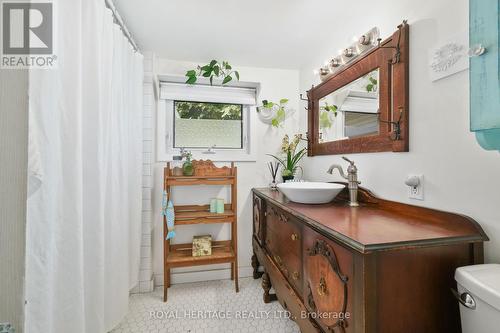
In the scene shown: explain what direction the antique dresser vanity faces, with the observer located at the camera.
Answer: facing the viewer and to the left of the viewer

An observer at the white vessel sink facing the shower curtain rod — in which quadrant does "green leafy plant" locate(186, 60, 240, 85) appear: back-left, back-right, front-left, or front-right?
front-right

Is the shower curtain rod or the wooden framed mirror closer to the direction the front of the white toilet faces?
the shower curtain rod

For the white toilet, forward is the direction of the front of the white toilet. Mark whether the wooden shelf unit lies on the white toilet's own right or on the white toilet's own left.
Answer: on the white toilet's own right

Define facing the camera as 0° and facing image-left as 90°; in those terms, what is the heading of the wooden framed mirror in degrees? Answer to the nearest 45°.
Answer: approximately 45°

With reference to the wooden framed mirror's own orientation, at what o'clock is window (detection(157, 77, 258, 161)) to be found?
The window is roughly at 2 o'clock from the wooden framed mirror.

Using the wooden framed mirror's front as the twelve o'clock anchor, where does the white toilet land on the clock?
The white toilet is roughly at 10 o'clock from the wooden framed mirror.

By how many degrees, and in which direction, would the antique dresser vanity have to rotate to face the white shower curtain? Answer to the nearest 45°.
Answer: approximately 45° to its right

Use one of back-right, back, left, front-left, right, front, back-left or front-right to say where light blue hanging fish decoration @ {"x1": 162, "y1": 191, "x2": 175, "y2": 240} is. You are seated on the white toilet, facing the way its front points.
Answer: front-right

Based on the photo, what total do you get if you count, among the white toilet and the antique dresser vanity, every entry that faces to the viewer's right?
0

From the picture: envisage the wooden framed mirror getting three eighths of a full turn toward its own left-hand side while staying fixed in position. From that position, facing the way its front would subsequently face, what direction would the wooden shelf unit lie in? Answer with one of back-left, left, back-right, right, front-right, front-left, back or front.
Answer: back

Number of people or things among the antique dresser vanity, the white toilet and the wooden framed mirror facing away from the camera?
0

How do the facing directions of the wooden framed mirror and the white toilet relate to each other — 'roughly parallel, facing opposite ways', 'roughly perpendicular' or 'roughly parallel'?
roughly parallel
